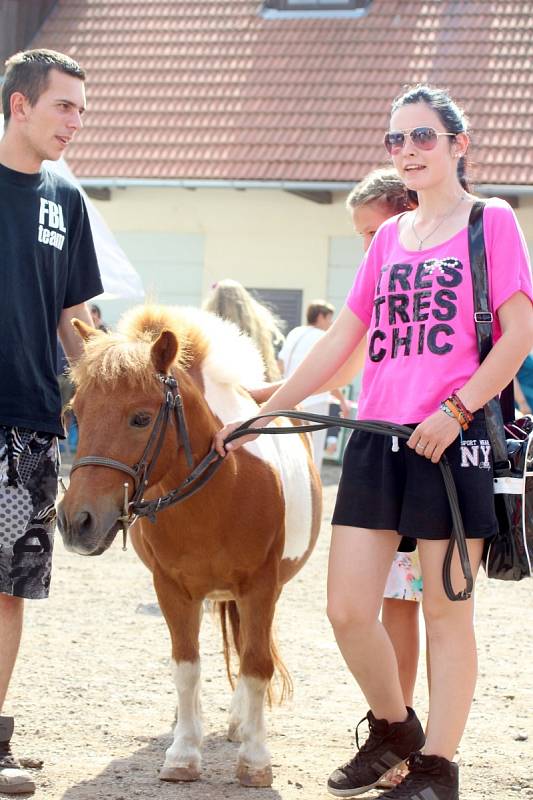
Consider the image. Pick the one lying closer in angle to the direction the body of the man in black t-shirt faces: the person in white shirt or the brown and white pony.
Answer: the brown and white pony

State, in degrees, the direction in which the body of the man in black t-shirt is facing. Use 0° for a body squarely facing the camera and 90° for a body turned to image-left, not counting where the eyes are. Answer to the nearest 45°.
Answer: approximately 315°

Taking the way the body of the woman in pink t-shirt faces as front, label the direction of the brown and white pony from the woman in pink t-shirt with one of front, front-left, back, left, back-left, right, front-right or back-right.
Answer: right

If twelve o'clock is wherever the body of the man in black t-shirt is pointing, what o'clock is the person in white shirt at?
The person in white shirt is roughly at 8 o'clock from the man in black t-shirt.

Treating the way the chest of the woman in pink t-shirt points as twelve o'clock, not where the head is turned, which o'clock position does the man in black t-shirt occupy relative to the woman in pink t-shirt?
The man in black t-shirt is roughly at 2 o'clock from the woman in pink t-shirt.

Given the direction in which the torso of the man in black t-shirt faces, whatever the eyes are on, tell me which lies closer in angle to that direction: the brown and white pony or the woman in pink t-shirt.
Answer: the woman in pink t-shirt

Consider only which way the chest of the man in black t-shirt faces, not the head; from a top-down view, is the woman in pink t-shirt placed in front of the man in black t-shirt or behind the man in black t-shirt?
in front

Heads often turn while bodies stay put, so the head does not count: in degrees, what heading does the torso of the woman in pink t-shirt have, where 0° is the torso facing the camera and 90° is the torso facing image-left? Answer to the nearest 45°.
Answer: approximately 45°

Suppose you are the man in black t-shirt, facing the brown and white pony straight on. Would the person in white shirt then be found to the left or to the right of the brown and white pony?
left

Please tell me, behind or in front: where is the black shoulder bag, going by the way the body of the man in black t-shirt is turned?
in front
